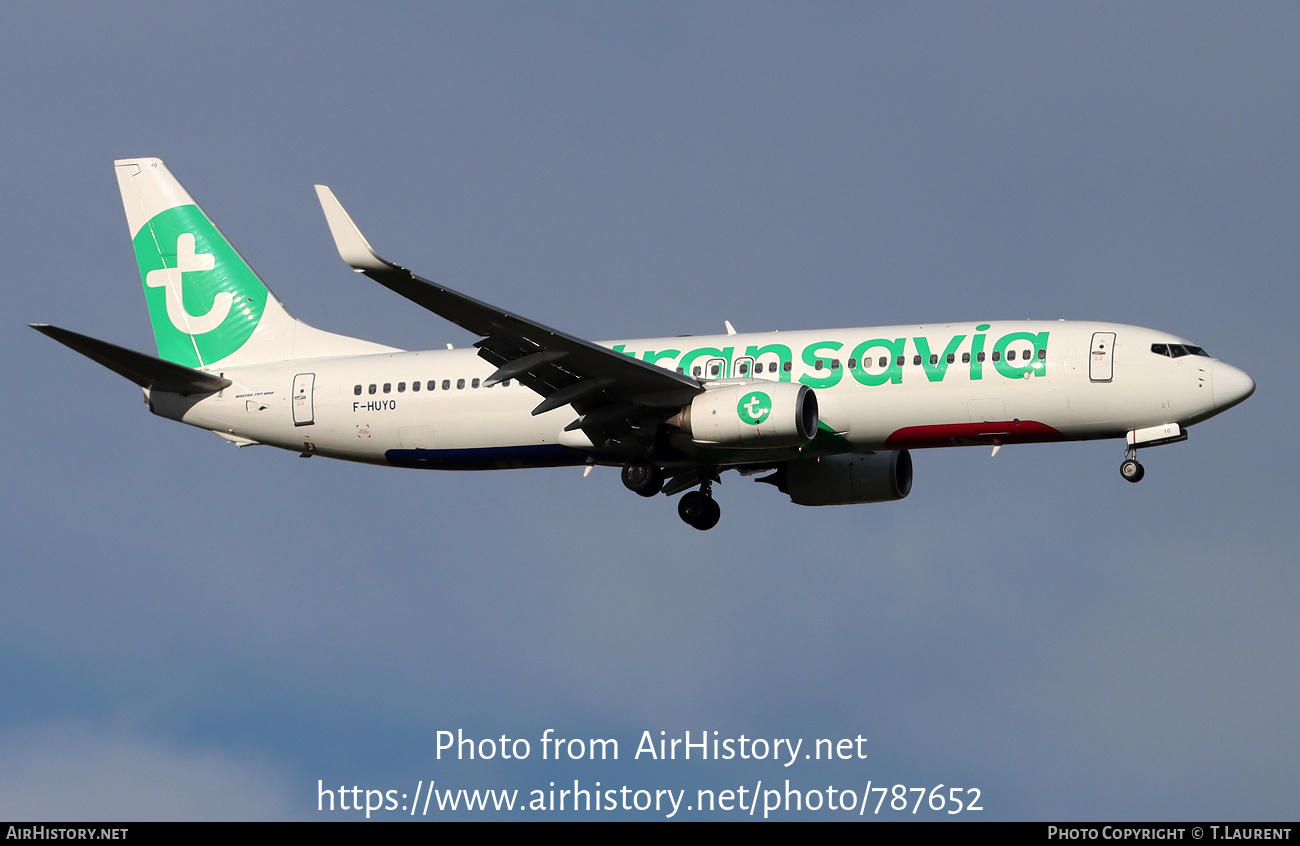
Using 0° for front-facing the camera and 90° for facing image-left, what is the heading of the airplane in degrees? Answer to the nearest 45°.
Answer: approximately 270°
